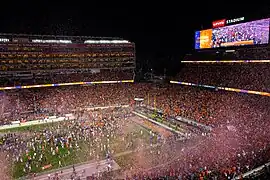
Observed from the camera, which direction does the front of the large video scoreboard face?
facing the viewer and to the left of the viewer
